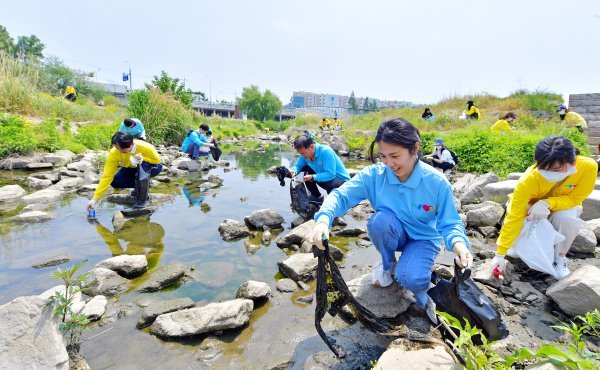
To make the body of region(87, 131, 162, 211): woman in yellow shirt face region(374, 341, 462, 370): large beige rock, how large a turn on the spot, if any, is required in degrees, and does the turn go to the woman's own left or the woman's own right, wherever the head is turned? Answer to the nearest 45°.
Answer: approximately 45° to the woman's own left

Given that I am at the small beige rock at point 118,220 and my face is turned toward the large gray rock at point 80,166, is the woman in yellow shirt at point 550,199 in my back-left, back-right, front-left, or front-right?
back-right

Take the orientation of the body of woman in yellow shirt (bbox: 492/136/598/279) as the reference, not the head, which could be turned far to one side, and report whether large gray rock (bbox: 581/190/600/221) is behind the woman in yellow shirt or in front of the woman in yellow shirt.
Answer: behind

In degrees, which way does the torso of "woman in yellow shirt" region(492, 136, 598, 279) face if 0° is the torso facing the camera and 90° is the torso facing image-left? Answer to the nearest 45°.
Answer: approximately 45°

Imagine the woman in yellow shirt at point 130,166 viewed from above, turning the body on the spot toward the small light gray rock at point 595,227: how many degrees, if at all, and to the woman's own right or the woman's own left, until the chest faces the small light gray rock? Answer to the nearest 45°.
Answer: approximately 90° to the woman's own left

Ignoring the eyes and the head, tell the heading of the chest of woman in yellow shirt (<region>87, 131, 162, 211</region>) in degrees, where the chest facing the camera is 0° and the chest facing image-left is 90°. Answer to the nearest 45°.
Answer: approximately 45°

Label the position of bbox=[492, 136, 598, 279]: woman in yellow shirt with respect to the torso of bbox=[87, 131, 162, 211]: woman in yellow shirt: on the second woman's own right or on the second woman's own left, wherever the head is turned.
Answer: on the second woman's own left

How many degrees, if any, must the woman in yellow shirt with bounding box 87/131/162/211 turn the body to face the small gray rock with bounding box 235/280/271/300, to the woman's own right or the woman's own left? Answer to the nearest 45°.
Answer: approximately 45° to the woman's own left

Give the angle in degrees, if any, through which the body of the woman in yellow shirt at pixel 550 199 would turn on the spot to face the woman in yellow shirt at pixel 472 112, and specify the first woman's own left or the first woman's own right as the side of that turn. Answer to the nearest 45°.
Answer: approximately 135° to the first woman's own right

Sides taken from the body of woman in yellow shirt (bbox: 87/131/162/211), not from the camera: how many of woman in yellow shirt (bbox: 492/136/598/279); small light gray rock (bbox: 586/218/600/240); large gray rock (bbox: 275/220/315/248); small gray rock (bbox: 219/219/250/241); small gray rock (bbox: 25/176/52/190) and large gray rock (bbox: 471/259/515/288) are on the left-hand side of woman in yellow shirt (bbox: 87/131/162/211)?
5

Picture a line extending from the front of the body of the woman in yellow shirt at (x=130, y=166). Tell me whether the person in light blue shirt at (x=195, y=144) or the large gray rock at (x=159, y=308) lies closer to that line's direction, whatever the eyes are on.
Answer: the large gray rock
